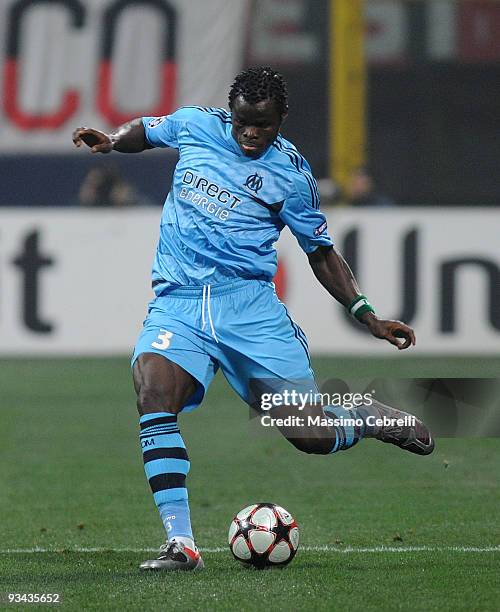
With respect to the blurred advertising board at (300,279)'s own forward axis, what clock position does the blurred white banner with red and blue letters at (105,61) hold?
the blurred white banner with red and blue letters at (105,61) is roughly at 5 o'clock from the blurred advertising board at (300,279).

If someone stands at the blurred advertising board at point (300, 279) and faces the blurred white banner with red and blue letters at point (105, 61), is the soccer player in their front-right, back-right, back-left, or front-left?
back-left

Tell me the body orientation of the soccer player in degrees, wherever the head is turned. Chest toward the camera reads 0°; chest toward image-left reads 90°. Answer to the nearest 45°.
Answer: approximately 0°

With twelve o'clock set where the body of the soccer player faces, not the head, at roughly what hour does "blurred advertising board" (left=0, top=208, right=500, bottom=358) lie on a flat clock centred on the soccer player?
The blurred advertising board is roughly at 6 o'clock from the soccer player.

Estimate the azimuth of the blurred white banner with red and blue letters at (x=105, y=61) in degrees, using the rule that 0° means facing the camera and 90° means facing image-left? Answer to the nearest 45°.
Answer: approximately 0°

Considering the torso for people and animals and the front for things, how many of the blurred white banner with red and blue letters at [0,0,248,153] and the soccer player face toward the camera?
2
